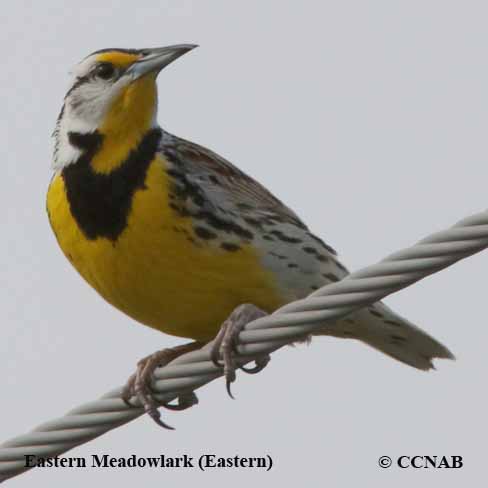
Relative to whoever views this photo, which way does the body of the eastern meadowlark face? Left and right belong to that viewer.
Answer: facing the viewer and to the left of the viewer
